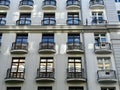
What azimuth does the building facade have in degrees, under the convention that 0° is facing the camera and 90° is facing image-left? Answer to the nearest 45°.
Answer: approximately 0°
